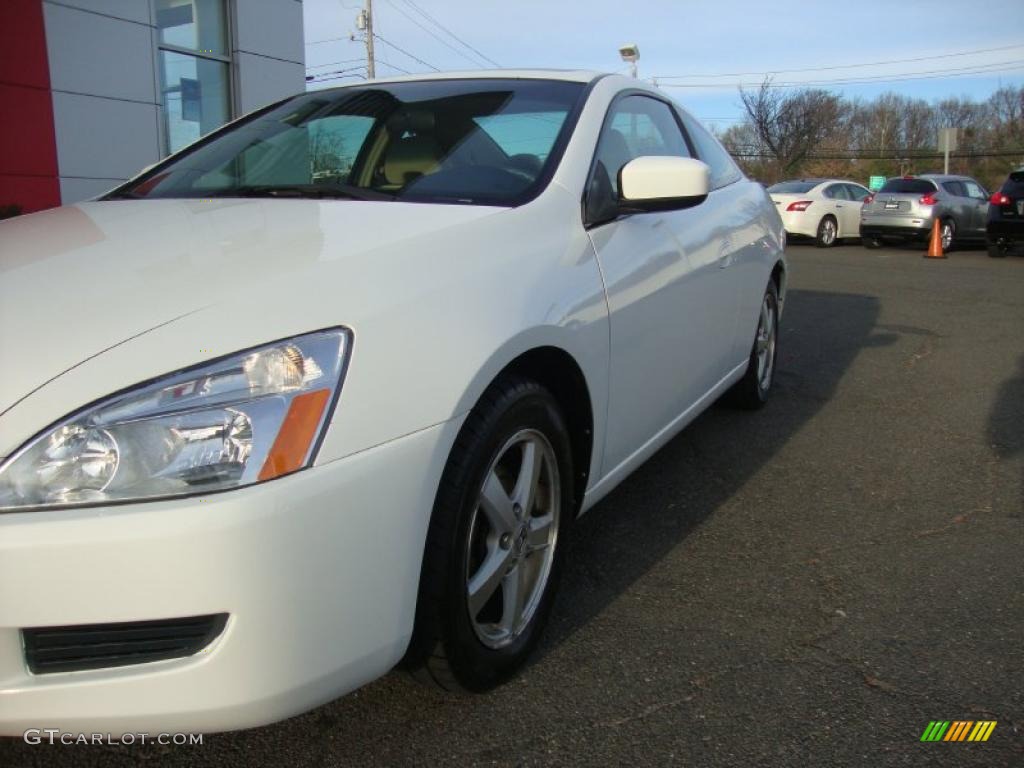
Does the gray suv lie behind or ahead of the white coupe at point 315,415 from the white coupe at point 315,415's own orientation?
behind

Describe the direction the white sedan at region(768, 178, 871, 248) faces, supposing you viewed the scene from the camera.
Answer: facing away from the viewer and to the right of the viewer

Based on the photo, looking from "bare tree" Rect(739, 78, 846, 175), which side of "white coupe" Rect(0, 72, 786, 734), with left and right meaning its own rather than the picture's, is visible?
back

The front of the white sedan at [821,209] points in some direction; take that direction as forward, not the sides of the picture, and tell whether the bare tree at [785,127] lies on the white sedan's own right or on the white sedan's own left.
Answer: on the white sedan's own left

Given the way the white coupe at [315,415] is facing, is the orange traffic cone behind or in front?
behind

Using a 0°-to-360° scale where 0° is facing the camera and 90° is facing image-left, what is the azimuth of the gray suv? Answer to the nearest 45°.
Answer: approximately 225°

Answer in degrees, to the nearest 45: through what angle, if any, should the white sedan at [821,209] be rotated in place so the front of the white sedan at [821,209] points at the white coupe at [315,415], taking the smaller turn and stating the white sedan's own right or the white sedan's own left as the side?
approximately 135° to the white sedan's own right

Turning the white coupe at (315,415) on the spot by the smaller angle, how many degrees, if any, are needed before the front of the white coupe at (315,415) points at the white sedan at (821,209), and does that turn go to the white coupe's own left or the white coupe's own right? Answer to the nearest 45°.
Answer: approximately 180°

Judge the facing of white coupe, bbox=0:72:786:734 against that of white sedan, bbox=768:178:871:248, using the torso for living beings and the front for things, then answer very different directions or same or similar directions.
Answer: very different directions

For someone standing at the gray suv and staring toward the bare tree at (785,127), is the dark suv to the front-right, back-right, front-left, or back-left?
back-right
